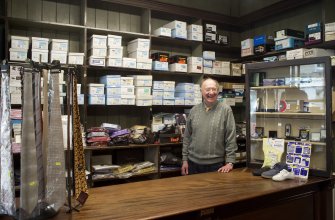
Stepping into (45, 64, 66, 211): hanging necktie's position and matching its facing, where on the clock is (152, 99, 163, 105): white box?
The white box is roughly at 7 o'clock from the hanging necktie.

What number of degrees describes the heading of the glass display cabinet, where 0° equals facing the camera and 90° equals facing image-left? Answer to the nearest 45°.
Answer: approximately 45°

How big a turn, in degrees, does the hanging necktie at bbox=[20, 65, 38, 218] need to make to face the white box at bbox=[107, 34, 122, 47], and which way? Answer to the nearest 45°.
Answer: approximately 135° to its left

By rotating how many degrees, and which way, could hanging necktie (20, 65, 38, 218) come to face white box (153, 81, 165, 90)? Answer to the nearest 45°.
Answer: approximately 135° to its left

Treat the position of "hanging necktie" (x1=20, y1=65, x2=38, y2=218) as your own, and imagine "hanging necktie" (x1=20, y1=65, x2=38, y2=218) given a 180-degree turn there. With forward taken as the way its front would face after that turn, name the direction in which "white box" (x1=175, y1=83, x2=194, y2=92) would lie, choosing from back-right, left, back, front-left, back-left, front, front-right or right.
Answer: front-right

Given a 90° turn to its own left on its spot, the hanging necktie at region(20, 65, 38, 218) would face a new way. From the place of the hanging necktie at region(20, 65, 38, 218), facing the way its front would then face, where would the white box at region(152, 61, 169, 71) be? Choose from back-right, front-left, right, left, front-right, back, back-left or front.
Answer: front-left

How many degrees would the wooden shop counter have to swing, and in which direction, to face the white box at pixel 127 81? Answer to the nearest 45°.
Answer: approximately 180°

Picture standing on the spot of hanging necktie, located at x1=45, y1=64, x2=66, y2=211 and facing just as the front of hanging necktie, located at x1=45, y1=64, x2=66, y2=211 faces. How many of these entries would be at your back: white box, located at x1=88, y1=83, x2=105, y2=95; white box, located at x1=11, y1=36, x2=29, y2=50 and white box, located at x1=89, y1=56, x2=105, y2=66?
3

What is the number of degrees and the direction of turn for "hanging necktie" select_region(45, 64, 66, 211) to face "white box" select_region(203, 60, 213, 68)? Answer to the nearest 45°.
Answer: approximately 135° to its left

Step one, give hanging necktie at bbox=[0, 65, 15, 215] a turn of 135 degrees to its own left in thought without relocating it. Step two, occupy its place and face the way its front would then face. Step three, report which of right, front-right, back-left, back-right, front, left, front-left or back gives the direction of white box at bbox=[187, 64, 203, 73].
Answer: front
